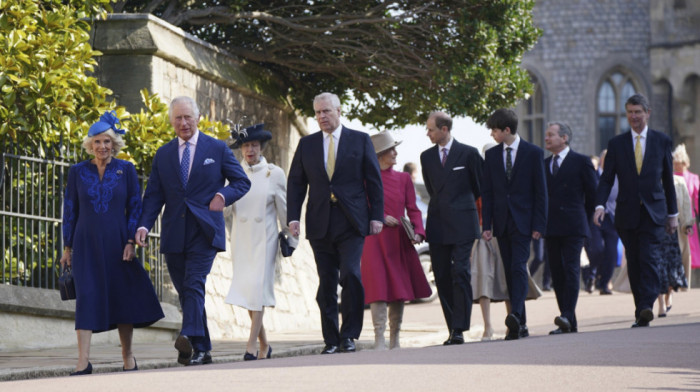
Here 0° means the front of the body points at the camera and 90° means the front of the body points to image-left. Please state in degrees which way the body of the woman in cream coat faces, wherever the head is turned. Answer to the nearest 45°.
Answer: approximately 45°

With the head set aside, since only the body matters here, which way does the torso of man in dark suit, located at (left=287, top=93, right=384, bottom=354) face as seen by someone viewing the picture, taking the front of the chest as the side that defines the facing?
toward the camera

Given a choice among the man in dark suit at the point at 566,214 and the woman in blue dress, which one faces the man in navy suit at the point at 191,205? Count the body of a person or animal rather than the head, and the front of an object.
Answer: the man in dark suit

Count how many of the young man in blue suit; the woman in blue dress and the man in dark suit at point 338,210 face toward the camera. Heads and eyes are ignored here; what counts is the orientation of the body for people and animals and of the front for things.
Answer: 3

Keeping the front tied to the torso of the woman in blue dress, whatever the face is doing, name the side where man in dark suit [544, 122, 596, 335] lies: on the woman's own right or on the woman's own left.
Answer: on the woman's own left

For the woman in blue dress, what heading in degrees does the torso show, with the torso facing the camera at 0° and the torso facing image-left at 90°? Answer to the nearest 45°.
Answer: approximately 0°

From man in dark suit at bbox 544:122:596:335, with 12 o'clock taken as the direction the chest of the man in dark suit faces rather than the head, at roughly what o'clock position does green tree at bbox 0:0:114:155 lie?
The green tree is roughly at 1 o'clock from the man in dark suit.

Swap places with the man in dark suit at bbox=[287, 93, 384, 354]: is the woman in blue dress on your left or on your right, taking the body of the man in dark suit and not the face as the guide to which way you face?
on your right

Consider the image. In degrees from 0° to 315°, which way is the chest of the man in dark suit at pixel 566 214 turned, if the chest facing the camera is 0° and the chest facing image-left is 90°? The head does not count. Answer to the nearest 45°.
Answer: approximately 45°

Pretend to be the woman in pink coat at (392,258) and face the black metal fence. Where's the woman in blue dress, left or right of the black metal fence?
left

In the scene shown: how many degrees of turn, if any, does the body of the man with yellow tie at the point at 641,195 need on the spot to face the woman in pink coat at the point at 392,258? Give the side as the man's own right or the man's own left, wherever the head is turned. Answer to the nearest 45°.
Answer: approximately 45° to the man's own right

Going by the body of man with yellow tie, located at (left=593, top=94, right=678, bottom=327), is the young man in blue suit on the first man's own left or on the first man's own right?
on the first man's own right

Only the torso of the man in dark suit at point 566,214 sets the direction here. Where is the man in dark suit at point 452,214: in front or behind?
in front

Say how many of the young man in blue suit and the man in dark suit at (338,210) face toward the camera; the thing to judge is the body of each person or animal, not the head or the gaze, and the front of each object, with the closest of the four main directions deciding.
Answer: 2

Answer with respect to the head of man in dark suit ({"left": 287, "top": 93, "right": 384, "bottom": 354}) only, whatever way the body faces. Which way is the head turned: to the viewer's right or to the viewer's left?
to the viewer's left

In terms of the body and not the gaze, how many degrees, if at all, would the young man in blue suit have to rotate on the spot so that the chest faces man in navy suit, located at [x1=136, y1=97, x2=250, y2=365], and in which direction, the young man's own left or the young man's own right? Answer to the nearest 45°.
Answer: approximately 45° to the young man's own right

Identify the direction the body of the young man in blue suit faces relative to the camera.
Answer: toward the camera
